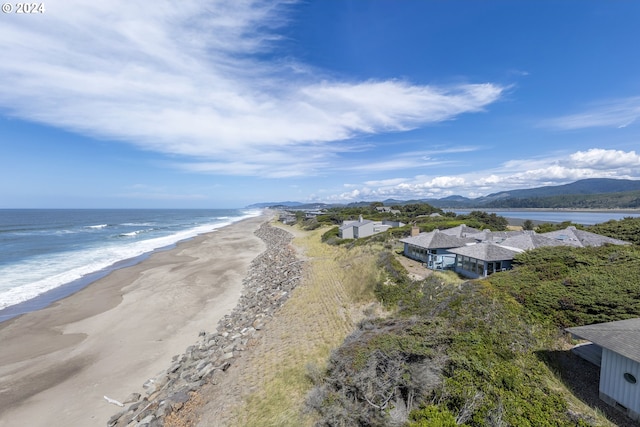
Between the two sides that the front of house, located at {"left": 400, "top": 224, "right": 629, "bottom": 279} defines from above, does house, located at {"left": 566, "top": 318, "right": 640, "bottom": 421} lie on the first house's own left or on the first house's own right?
on the first house's own left

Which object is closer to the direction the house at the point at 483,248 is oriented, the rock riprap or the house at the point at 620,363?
the rock riprap

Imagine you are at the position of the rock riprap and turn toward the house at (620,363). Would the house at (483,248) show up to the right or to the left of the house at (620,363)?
left

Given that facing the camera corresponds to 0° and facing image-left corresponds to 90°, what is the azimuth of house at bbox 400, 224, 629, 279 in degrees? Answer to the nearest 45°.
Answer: approximately 45°

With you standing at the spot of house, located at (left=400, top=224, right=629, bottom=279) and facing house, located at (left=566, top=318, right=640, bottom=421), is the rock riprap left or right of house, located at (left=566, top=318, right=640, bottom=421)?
right

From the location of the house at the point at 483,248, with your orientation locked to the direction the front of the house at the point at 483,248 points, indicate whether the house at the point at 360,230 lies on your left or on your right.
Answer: on your right

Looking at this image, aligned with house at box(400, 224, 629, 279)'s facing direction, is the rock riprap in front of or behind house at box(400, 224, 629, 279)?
in front
